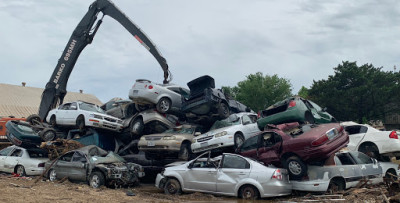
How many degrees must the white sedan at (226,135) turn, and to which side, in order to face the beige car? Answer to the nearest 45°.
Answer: approximately 45° to its right

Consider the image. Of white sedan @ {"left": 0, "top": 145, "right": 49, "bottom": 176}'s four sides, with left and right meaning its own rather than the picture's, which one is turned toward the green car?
back

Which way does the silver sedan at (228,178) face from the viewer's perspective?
to the viewer's left

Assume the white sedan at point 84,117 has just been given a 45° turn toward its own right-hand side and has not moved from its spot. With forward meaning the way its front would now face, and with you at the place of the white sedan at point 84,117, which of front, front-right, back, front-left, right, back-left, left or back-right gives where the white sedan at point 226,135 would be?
front-left

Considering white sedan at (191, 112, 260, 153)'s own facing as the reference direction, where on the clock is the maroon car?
The maroon car is roughly at 9 o'clock from the white sedan.

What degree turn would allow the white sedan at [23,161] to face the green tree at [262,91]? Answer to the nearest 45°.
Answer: approximately 90° to its right

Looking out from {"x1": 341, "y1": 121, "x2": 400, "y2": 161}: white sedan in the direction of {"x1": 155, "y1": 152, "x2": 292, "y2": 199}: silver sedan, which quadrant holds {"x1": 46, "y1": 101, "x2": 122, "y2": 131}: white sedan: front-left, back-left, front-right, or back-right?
front-right

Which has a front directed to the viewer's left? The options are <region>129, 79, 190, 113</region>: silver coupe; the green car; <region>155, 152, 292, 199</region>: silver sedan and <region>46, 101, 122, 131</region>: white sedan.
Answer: the silver sedan
